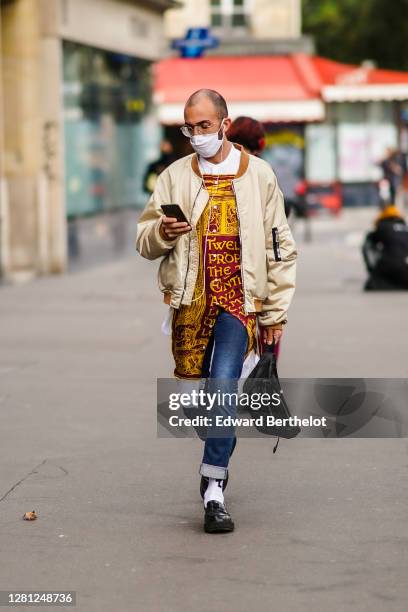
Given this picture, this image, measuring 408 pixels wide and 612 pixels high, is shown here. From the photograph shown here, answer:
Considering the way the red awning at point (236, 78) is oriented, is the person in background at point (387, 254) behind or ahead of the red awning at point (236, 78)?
ahead

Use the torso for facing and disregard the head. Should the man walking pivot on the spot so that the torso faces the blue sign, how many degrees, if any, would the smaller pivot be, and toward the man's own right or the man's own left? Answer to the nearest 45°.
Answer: approximately 180°

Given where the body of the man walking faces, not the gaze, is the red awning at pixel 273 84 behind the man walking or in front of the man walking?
behind

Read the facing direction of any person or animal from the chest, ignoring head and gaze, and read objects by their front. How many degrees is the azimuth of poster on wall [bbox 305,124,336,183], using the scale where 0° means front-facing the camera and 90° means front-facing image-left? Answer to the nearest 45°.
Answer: approximately 0°

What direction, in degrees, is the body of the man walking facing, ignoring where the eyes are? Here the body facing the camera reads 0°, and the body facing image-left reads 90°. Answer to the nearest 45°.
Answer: approximately 0°

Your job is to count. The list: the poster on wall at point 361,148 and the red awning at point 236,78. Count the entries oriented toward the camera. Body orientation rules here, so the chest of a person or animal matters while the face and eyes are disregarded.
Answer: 2

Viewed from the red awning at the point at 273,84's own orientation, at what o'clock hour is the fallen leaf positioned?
The fallen leaf is roughly at 12 o'clock from the red awning.

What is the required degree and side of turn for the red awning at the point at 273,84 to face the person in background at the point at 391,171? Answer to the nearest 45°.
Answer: approximately 45° to its left

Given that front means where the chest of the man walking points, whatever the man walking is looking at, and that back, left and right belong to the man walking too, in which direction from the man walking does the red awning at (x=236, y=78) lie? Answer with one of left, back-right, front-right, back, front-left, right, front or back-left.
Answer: back
